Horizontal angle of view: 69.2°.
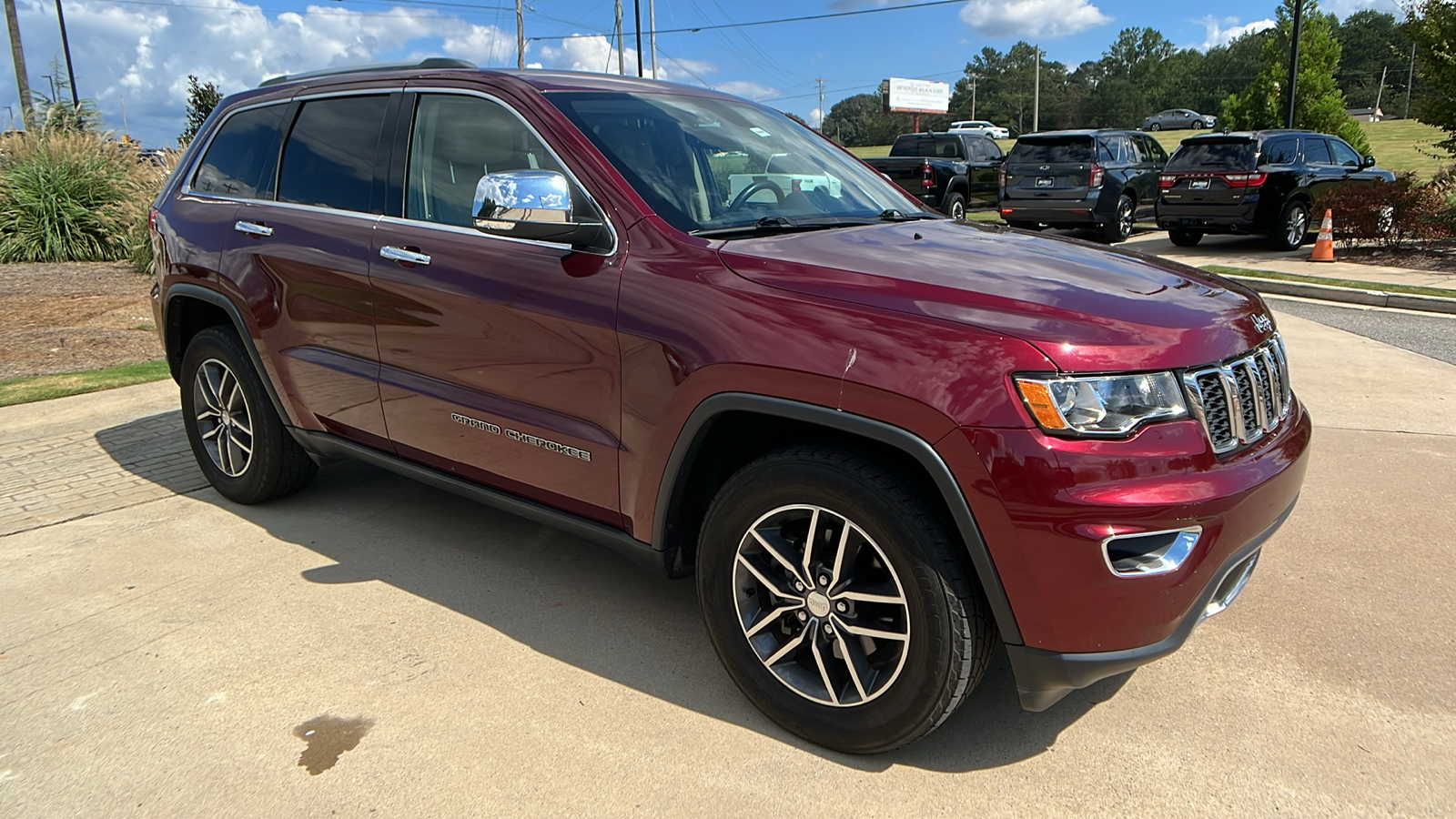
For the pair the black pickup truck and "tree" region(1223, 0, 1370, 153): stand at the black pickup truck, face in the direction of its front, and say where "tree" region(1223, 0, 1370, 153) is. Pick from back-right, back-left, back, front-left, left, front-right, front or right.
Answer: front

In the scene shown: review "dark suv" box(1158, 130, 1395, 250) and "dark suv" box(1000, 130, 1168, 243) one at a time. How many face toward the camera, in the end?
0

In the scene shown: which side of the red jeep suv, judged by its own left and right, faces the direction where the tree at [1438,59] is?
left

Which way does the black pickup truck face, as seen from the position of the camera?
facing away from the viewer and to the right of the viewer

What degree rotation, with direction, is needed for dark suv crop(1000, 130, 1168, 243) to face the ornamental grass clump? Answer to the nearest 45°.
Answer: approximately 180°

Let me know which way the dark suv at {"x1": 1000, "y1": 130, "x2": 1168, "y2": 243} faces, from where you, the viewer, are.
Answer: facing away from the viewer and to the right of the viewer

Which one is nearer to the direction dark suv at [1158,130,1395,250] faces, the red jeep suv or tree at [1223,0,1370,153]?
the tree

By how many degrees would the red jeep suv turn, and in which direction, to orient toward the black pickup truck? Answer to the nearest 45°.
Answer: approximately 135° to its left

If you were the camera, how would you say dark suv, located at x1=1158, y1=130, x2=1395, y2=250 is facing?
facing away from the viewer and to the right of the viewer

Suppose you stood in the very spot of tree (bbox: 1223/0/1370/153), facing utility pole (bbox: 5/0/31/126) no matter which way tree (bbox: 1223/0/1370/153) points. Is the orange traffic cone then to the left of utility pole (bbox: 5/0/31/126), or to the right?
left

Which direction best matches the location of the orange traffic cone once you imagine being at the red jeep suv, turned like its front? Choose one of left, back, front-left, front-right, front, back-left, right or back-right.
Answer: left

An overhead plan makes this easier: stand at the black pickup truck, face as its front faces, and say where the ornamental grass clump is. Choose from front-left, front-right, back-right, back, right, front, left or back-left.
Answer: back

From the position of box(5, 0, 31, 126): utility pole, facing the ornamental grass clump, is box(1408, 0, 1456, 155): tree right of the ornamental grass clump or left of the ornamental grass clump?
left

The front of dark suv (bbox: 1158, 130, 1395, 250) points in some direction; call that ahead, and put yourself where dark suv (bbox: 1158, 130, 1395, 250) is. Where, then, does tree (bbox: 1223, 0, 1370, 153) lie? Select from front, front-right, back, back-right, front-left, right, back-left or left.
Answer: front-left

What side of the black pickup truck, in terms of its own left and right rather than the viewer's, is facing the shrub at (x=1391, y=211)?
right

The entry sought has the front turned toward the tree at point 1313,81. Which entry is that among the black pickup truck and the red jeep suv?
the black pickup truck

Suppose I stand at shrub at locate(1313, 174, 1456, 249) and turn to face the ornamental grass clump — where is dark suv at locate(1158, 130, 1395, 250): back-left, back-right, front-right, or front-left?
front-right
